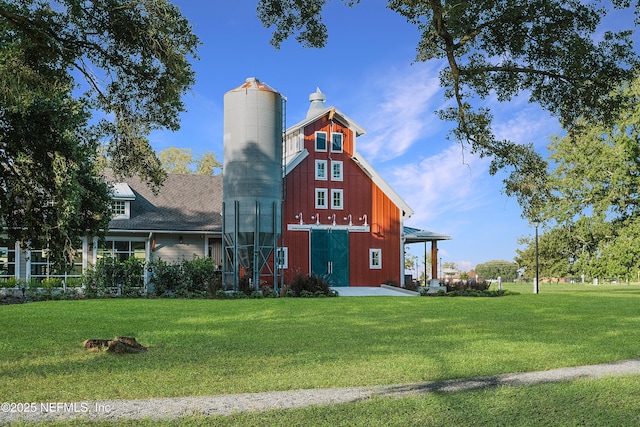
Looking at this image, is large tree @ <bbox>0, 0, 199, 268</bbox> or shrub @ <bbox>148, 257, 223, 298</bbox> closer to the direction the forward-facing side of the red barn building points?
the large tree

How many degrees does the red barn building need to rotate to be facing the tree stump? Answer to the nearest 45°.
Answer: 0° — it already faces it

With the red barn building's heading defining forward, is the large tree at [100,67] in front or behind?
in front

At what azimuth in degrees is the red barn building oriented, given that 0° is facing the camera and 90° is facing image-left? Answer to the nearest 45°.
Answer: approximately 0°

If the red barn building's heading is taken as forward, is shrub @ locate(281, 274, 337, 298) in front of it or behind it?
in front

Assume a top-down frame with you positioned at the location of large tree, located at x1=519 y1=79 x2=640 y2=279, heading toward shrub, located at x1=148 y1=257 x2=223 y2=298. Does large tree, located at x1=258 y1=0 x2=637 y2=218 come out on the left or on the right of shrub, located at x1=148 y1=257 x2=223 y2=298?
left

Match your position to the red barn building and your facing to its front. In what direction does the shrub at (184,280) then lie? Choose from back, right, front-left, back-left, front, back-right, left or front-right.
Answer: front-right
